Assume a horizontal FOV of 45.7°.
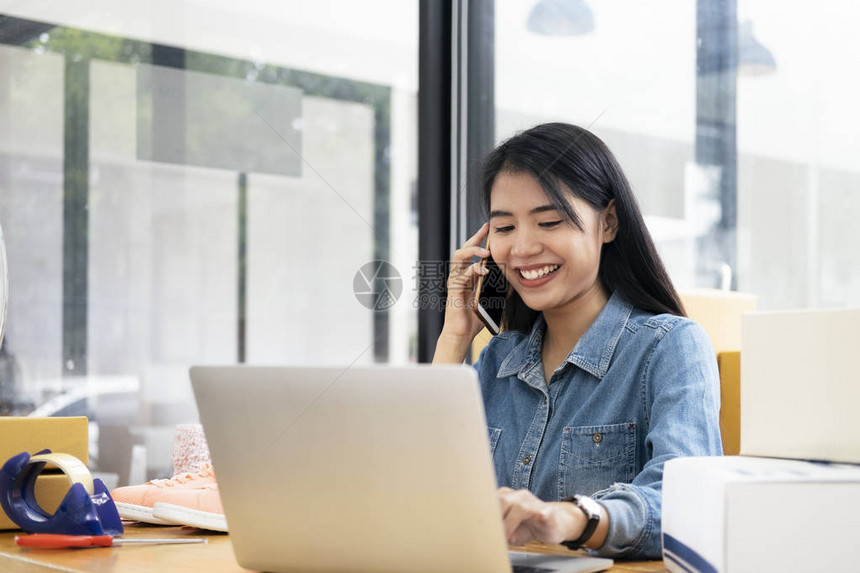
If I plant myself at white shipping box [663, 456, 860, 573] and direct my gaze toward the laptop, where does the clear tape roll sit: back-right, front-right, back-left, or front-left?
front-right

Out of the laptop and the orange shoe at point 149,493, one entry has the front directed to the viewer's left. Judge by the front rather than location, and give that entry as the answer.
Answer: the orange shoe

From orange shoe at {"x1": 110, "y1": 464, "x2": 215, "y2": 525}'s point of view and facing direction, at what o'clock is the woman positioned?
The woman is roughly at 6 o'clock from the orange shoe.

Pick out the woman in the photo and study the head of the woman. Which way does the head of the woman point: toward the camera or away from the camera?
toward the camera

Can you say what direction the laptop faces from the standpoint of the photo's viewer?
facing away from the viewer and to the right of the viewer

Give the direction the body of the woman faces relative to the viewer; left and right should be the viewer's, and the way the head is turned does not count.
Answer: facing the viewer and to the left of the viewer

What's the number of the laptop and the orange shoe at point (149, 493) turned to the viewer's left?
1

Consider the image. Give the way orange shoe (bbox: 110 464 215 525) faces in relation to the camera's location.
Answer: facing to the left of the viewer

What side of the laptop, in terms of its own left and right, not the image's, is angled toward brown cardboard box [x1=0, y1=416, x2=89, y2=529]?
left

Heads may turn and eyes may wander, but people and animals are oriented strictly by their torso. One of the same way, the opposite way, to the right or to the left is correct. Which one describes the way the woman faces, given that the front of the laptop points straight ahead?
the opposite way
